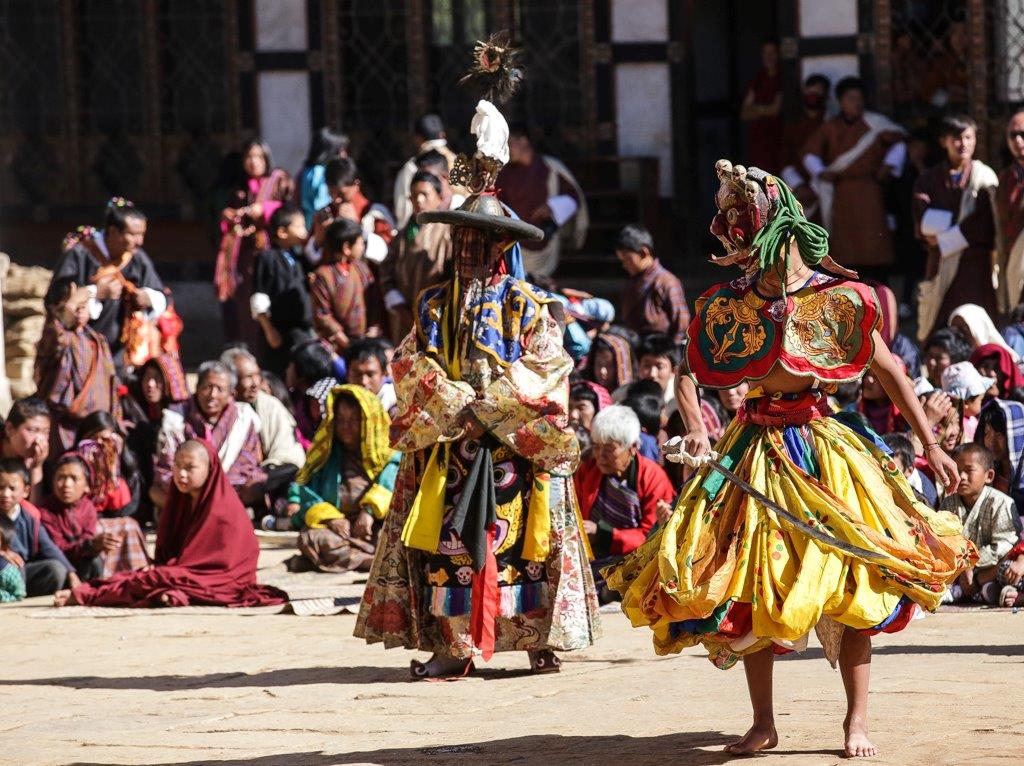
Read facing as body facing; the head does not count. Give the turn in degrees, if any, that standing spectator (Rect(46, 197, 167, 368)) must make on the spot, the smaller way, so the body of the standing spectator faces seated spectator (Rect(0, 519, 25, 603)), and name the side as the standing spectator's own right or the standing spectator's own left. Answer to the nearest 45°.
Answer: approximately 45° to the standing spectator's own right

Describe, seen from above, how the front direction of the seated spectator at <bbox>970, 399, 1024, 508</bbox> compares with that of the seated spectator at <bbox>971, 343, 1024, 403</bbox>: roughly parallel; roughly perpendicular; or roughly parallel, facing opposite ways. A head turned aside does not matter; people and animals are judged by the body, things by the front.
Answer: roughly parallel

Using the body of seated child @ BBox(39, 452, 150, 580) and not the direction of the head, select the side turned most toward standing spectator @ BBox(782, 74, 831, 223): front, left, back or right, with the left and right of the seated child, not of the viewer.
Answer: left

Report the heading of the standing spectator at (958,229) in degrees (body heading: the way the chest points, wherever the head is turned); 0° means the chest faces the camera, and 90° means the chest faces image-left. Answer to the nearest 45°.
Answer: approximately 0°

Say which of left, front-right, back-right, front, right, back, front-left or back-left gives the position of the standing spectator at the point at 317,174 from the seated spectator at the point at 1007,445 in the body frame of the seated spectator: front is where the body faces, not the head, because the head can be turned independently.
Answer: right

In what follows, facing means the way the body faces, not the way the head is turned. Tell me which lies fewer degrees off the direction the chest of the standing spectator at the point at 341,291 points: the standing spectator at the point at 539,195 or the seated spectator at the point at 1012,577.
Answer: the seated spectator

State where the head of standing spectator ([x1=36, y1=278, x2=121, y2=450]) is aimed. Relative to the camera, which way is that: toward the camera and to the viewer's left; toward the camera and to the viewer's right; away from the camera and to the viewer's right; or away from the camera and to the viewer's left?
toward the camera and to the viewer's right

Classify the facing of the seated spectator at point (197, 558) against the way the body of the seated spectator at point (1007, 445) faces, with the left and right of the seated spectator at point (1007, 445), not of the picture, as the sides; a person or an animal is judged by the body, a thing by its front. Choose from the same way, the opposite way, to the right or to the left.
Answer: the same way

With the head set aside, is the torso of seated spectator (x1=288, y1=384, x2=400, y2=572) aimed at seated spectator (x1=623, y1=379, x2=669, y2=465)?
no

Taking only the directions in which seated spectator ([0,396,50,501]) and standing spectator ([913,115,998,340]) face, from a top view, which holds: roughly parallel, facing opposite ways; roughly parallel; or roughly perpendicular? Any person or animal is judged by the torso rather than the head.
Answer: roughly perpendicular

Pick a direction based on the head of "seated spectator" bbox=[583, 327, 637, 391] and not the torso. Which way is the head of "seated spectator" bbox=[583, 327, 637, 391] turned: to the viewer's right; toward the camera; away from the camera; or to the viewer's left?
toward the camera

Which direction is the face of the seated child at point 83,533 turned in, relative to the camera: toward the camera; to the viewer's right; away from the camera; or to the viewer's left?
toward the camera

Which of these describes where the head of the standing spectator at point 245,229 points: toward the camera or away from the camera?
toward the camera

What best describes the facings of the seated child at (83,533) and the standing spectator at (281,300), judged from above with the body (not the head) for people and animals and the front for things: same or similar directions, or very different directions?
same or similar directions

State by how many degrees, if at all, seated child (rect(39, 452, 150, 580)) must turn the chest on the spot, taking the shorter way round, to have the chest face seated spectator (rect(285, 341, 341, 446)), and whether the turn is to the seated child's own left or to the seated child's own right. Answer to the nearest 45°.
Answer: approximately 90° to the seated child's own left
